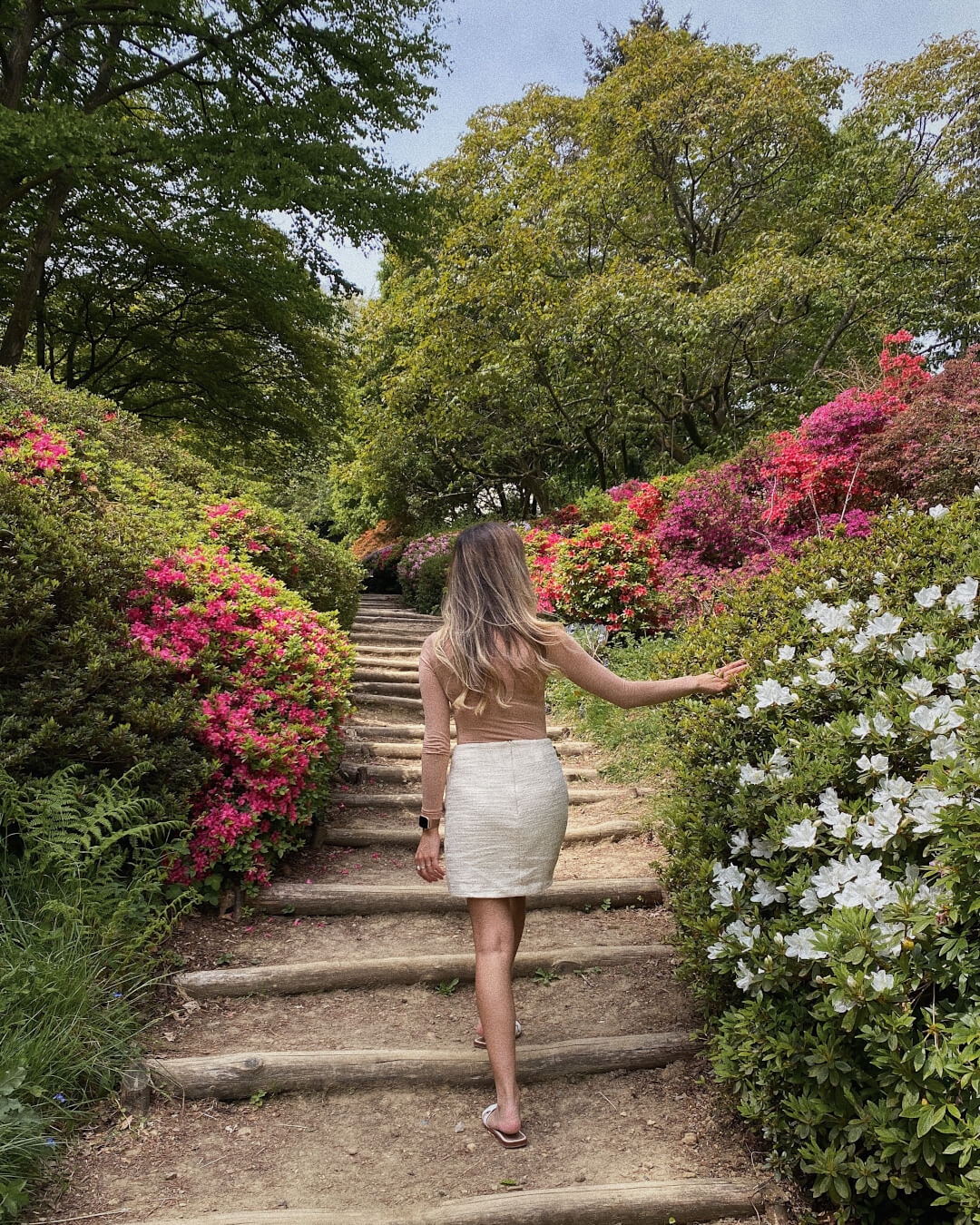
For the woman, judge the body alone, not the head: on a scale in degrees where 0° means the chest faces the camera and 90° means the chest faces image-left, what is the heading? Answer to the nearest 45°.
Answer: approximately 180°

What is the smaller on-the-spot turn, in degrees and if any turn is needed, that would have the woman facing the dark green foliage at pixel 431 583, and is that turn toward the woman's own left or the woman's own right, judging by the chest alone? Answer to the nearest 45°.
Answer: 0° — they already face it

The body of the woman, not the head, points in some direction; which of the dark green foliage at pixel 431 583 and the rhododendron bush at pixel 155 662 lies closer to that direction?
the dark green foliage
